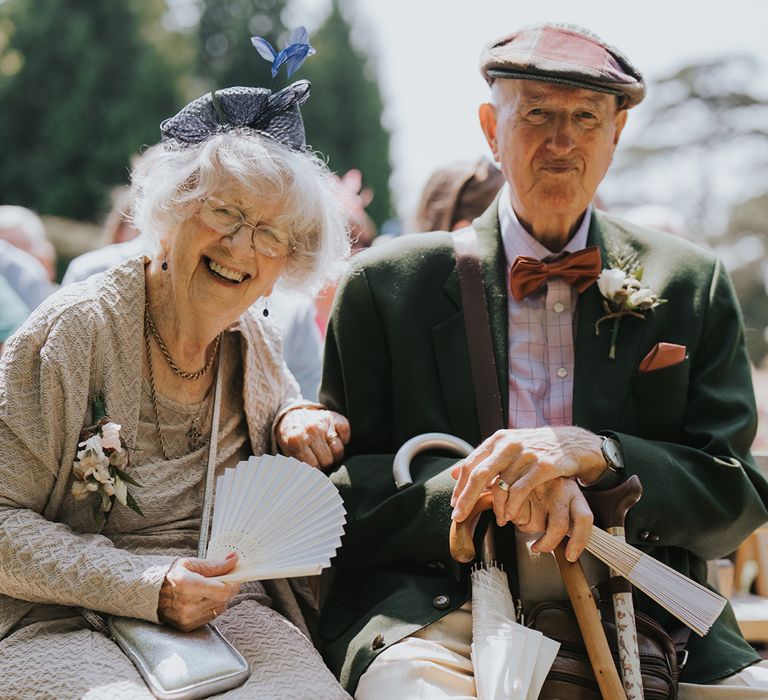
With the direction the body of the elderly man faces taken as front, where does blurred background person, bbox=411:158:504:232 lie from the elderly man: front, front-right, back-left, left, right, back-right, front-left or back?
back

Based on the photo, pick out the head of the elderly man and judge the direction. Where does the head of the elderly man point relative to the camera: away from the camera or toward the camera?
toward the camera

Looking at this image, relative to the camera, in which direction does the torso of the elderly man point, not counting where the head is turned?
toward the camera

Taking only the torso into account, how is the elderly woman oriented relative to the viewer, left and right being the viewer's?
facing the viewer and to the right of the viewer

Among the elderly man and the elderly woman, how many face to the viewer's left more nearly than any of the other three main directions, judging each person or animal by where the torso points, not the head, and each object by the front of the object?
0

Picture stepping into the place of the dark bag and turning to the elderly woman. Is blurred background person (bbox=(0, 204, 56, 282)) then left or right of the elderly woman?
right

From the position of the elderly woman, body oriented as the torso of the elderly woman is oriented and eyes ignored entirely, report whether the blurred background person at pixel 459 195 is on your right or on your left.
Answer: on your left

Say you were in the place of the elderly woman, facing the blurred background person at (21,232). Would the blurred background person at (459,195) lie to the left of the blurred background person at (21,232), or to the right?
right

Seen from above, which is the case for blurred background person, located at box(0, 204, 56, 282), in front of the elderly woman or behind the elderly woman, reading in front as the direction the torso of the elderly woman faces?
behind

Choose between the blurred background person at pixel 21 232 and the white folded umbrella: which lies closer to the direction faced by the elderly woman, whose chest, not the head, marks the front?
the white folded umbrella

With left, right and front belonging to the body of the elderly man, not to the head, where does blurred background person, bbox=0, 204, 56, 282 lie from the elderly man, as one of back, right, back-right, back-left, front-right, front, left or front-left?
back-right
